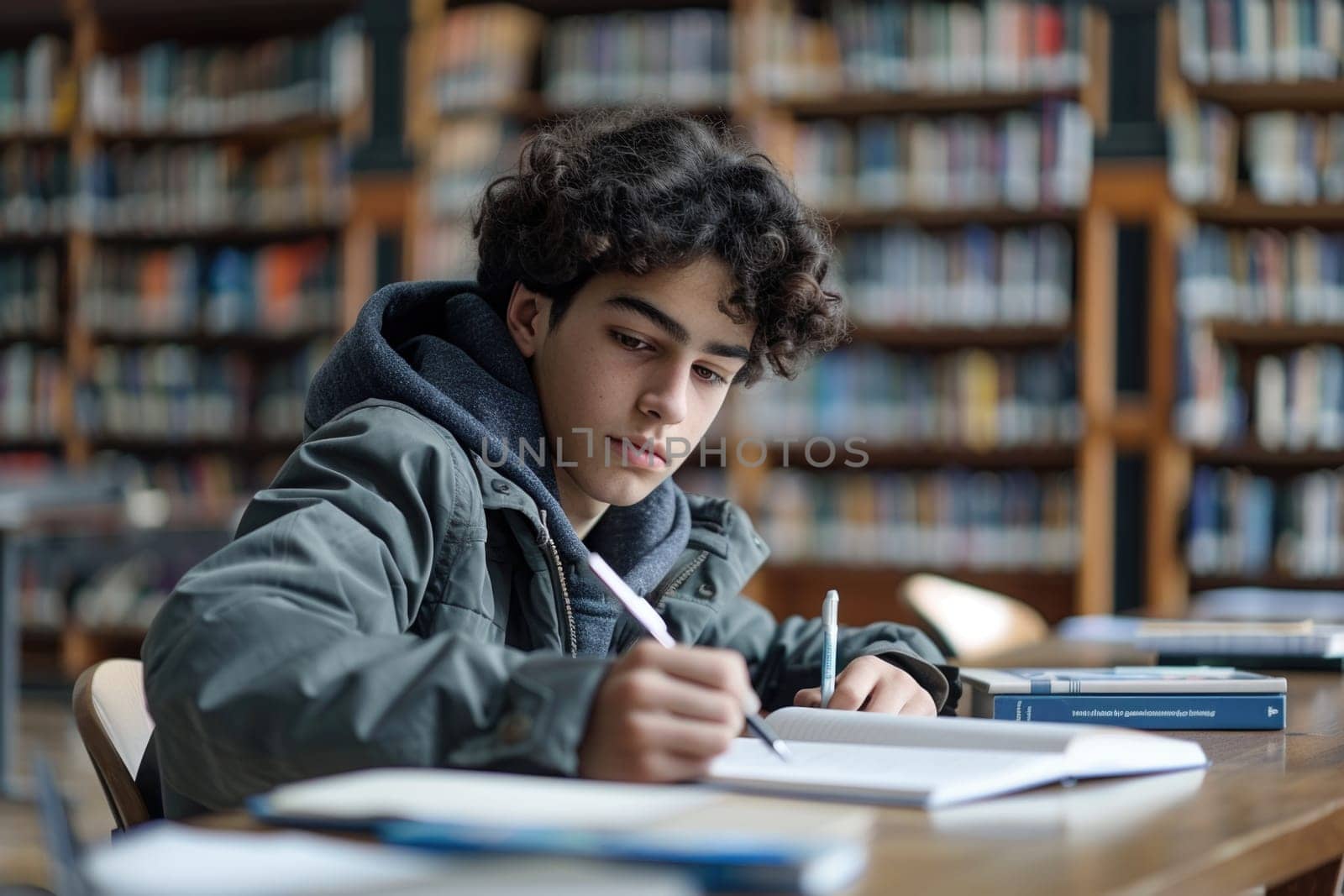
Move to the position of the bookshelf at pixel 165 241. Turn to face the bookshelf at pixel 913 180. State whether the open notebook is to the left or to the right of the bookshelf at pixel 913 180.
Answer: right

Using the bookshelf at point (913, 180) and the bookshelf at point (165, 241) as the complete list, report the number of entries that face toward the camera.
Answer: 2

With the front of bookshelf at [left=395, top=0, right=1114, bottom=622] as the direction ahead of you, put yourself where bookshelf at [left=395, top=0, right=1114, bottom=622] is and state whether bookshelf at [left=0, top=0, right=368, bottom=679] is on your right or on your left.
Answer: on your right

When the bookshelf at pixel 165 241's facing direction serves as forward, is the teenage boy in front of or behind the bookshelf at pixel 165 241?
in front

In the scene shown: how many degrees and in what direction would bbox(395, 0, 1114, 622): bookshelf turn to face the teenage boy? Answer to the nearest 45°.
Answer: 0° — it already faces them

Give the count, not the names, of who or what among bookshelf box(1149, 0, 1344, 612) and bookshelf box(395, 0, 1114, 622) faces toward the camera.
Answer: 2

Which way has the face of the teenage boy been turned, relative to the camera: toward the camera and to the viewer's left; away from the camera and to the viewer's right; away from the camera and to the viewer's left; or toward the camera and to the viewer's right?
toward the camera and to the viewer's right

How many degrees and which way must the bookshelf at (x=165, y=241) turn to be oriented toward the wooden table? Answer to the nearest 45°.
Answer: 0° — it already faces it

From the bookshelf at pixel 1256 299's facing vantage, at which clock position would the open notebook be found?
The open notebook is roughly at 12 o'clock from the bookshelf.

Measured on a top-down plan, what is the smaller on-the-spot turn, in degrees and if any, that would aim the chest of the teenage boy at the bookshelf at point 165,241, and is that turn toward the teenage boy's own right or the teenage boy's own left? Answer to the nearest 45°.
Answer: approximately 135° to the teenage boy's own left

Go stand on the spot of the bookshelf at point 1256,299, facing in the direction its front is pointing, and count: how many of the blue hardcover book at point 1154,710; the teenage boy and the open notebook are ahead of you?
3
